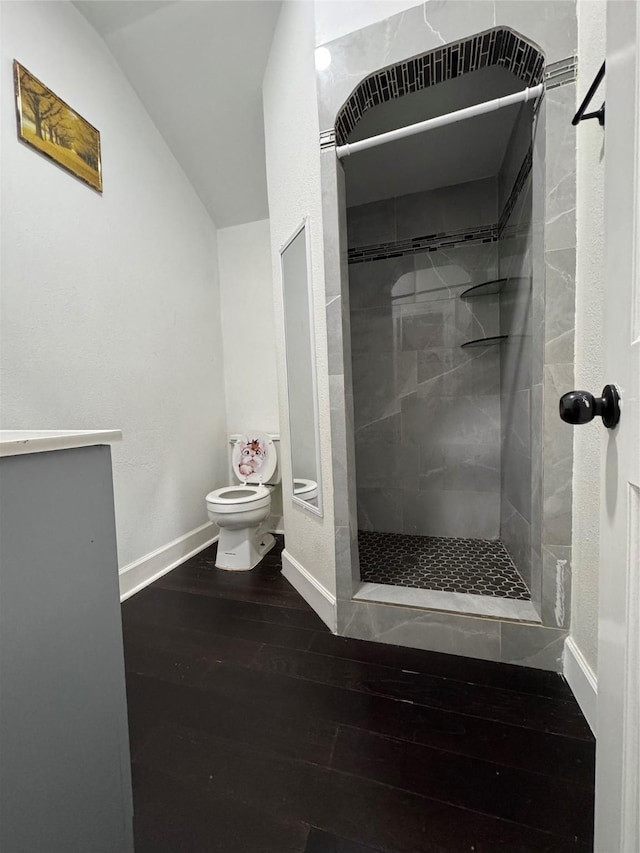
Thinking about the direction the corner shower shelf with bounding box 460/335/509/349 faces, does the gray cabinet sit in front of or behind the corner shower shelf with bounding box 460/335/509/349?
in front

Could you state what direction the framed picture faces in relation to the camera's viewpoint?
facing the viewer and to the right of the viewer

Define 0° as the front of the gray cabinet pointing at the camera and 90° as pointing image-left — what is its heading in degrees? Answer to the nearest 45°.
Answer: approximately 270°

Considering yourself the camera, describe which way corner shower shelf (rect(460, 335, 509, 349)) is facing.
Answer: facing the viewer and to the left of the viewer

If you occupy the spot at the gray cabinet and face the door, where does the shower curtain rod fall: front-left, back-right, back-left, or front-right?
front-left

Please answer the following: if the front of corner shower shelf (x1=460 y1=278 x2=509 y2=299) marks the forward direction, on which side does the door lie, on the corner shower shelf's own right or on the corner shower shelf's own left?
on the corner shower shelf's own left

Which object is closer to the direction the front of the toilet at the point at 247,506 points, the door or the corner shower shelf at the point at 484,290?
the door

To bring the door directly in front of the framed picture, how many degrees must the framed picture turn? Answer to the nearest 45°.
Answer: approximately 45° to its right

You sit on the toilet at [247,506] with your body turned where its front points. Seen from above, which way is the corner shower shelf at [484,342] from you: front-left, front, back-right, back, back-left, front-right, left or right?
back-left

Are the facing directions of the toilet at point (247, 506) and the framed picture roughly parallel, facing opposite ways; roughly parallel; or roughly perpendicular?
roughly perpendicular

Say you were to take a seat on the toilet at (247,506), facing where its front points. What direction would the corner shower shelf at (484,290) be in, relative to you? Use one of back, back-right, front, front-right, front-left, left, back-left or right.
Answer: back-left

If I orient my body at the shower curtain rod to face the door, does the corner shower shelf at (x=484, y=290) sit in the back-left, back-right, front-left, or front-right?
back-left
